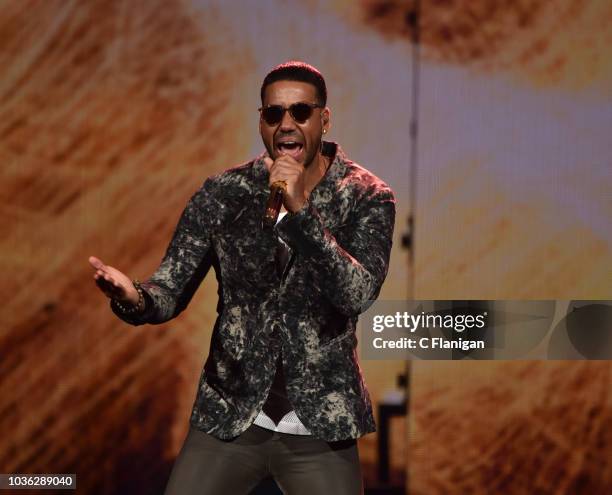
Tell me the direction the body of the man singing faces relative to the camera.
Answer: toward the camera
